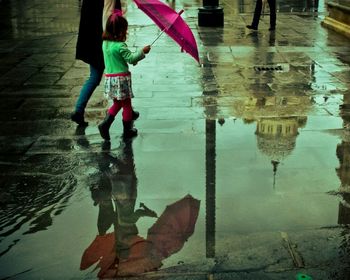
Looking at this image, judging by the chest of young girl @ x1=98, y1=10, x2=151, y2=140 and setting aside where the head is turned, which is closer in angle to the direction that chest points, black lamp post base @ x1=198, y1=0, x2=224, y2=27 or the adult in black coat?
the black lamp post base

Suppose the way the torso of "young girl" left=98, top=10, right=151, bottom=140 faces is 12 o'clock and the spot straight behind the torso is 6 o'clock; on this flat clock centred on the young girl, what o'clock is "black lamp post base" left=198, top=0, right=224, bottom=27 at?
The black lamp post base is roughly at 11 o'clock from the young girl.

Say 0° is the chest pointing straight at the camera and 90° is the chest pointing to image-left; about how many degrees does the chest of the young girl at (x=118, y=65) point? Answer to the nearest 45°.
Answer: approximately 225°

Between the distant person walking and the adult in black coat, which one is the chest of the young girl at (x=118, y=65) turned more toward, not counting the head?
the distant person walking

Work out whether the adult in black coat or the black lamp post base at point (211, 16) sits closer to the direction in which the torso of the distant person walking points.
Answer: the dark bollard
